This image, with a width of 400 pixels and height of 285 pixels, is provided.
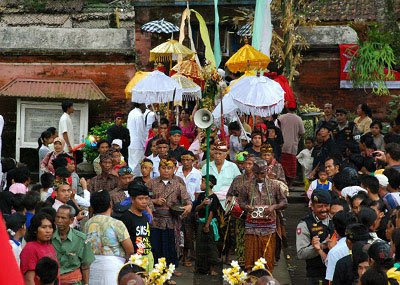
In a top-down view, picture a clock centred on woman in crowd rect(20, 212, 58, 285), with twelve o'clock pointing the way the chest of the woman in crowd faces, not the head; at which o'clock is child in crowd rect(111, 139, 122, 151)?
The child in crowd is roughly at 8 o'clock from the woman in crowd.

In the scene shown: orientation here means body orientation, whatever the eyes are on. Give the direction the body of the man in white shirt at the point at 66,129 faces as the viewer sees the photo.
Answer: to the viewer's right

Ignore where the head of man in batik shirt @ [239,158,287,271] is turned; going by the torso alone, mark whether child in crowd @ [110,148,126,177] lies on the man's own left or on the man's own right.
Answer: on the man's own right

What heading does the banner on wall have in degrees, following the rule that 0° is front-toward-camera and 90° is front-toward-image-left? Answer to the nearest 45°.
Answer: approximately 0°

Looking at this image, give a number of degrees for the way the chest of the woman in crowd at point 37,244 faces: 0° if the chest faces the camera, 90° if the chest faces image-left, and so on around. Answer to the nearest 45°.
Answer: approximately 315°

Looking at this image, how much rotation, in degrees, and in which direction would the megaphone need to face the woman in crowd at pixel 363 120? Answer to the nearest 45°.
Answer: approximately 135° to its left
